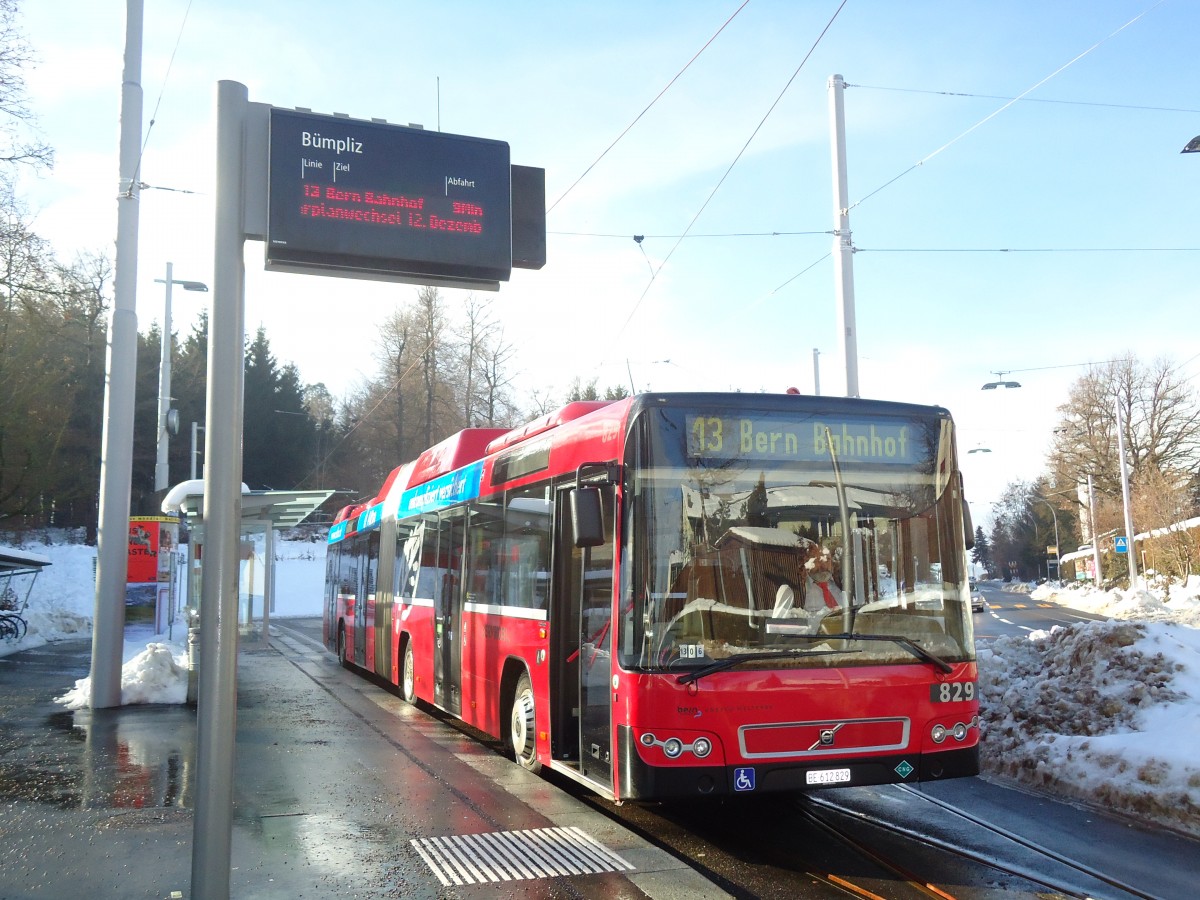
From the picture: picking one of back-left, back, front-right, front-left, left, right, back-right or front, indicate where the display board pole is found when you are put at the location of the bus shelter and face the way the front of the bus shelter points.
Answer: right

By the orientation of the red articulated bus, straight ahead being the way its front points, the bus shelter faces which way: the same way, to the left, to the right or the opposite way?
to the left

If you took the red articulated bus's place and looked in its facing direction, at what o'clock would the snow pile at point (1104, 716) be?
The snow pile is roughly at 9 o'clock from the red articulated bus.

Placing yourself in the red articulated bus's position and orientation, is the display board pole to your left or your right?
on your right

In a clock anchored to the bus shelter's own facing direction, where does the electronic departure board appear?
The electronic departure board is roughly at 3 o'clock from the bus shelter.

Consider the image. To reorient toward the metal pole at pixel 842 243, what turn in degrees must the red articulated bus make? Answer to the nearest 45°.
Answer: approximately 135° to its left

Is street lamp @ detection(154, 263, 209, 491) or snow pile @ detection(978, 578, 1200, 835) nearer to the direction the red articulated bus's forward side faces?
the snow pile

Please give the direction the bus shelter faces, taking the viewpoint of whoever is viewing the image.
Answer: facing to the right of the viewer

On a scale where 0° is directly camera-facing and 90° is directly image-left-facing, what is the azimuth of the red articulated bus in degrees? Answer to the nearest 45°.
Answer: approximately 315°
